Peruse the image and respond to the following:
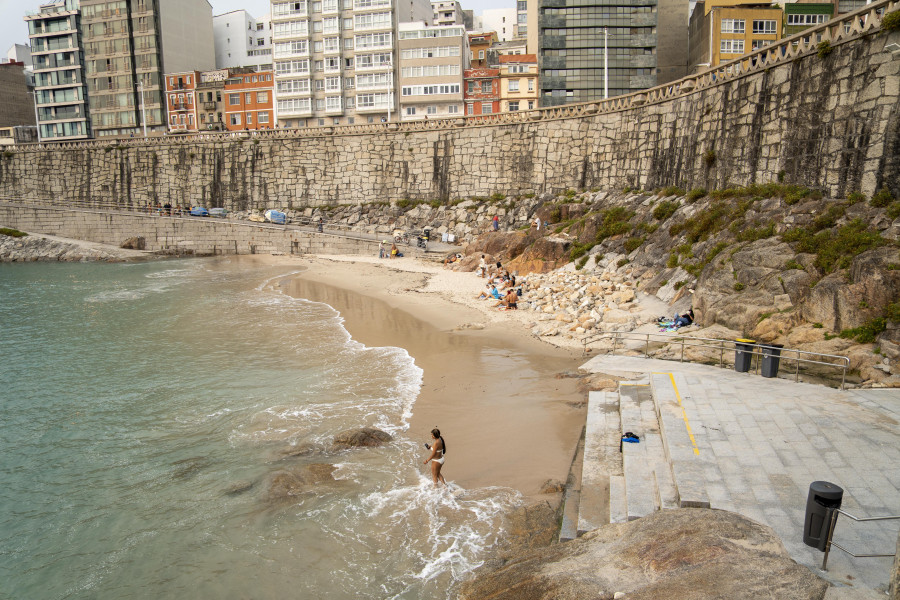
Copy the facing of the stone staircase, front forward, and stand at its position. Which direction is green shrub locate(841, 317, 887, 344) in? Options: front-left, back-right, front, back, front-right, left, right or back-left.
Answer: back-right

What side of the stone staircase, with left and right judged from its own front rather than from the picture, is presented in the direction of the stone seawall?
right

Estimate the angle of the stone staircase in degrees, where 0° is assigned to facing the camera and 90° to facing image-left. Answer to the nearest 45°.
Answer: approximately 90°

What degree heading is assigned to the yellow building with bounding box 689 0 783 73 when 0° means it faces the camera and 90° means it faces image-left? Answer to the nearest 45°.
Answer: approximately 0°

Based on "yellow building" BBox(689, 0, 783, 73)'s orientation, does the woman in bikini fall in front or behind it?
in front

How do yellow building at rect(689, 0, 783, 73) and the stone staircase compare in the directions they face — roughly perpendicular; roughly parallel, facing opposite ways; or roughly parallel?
roughly perpendicular

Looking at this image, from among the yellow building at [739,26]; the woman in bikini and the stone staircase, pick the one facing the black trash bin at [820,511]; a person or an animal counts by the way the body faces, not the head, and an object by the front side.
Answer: the yellow building

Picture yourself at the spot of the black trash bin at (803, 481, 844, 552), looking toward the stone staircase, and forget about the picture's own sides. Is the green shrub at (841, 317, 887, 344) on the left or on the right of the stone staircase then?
right

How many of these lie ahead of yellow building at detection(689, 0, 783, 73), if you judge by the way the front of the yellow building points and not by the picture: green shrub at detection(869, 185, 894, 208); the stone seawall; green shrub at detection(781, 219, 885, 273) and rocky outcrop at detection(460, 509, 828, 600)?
4

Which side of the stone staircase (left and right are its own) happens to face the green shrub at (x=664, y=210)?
right

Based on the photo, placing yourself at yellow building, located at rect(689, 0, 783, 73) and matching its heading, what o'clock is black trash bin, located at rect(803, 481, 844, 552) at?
The black trash bin is roughly at 12 o'clock from the yellow building.
